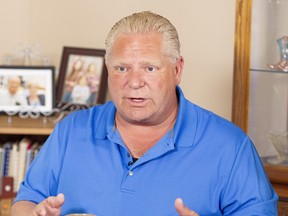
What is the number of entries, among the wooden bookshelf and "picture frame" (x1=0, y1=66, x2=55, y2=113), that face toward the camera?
2

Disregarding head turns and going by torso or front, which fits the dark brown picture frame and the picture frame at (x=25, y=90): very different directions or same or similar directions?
same or similar directions

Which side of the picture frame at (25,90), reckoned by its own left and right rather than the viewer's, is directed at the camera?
front

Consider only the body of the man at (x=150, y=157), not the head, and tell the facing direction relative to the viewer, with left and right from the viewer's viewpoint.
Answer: facing the viewer

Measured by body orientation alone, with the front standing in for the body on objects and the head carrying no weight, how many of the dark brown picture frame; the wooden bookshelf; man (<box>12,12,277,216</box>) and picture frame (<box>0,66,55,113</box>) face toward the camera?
4

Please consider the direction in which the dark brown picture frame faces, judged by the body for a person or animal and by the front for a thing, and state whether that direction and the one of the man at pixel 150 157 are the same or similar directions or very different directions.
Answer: same or similar directions

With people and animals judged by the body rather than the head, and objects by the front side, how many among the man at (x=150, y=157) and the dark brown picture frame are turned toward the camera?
2

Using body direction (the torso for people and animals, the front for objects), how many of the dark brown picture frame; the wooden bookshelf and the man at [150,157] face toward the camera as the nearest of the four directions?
3

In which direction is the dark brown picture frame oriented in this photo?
toward the camera

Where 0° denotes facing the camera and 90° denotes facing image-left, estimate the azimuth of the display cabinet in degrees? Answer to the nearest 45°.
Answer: approximately 45°

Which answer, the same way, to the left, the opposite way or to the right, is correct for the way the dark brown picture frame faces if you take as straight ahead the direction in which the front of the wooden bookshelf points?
the same way

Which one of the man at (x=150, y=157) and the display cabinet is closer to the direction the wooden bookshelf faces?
the man

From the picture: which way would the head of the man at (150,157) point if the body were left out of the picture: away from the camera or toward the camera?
toward the camera

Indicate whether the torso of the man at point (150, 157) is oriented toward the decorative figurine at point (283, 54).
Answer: no
